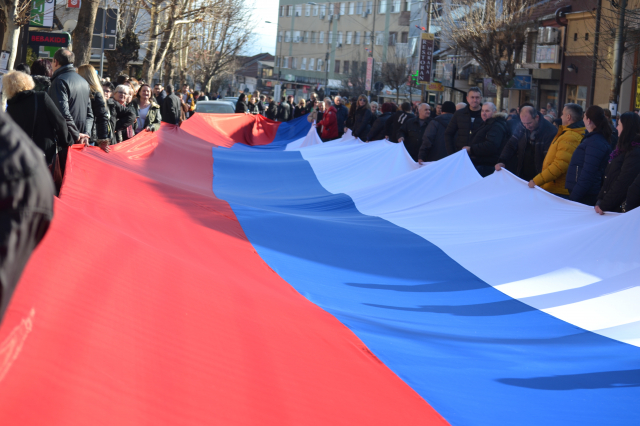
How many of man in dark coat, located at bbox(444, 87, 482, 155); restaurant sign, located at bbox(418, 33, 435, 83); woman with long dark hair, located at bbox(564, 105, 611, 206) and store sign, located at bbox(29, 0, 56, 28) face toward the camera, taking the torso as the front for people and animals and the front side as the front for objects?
3

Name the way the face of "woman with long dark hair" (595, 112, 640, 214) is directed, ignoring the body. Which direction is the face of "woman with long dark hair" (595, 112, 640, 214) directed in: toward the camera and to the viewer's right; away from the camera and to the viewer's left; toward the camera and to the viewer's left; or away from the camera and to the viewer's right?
away from the camera and to the viewer's left

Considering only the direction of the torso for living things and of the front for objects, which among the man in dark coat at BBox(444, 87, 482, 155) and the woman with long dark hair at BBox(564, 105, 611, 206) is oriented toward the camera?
the man in dark coat

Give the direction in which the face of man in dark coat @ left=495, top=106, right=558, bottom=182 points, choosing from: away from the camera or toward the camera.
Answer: toward the camera

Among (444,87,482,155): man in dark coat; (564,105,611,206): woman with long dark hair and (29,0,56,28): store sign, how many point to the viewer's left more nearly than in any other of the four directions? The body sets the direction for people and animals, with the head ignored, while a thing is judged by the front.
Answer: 1

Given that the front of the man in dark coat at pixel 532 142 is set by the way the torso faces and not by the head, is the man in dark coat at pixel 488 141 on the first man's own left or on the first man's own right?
on the first man's own right

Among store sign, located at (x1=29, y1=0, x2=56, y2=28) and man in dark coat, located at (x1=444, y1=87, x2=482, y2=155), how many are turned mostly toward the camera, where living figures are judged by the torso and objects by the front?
2

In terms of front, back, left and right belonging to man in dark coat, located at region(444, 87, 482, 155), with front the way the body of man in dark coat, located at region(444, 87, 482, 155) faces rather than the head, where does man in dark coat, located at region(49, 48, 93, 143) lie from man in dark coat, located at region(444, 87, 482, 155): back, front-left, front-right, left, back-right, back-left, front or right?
front-right

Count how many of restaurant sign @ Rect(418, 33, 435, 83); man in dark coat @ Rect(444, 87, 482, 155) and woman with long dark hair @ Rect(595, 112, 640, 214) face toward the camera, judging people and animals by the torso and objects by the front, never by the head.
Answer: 2

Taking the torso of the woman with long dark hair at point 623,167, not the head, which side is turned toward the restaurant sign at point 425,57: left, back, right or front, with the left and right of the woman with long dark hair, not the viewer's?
right

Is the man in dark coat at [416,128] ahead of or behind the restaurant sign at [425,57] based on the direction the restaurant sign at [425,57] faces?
ahead

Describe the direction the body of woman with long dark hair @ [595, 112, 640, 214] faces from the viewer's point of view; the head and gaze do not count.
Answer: to the viewer's left

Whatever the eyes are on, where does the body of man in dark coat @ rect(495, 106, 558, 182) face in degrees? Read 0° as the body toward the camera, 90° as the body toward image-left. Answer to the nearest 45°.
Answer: approximately 45°

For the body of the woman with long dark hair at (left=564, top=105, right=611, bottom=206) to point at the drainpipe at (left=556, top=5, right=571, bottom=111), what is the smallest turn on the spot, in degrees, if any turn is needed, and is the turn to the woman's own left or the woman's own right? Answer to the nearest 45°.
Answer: approximately 90° to the woman's own right

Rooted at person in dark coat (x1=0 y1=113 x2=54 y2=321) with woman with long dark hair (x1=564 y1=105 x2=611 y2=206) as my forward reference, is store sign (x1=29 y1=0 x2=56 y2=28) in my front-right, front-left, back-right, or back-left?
front-left
